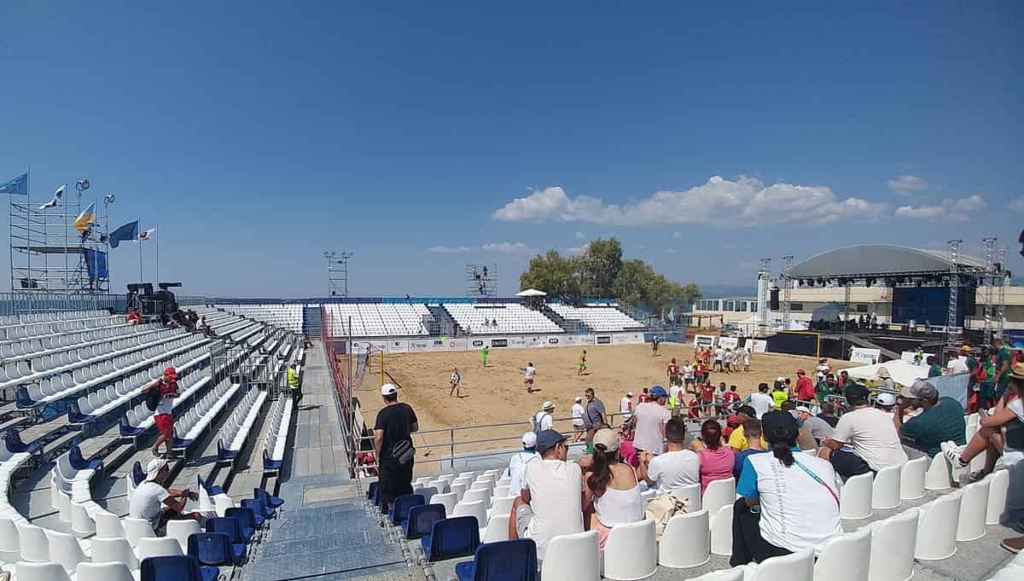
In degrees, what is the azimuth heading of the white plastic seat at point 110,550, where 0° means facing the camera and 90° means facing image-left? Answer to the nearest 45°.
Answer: approximately 225°

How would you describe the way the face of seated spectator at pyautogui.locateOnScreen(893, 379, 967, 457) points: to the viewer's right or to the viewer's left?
to the viewer's left

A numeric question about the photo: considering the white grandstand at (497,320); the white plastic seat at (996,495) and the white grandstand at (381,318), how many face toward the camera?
2

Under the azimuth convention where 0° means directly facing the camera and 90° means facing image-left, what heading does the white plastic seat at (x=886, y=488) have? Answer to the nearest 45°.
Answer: approximately 135°

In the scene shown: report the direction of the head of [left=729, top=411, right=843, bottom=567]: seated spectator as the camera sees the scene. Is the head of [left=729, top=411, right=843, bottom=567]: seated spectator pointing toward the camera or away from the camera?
away from the camera

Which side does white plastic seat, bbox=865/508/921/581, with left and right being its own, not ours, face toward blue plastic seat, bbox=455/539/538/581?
left

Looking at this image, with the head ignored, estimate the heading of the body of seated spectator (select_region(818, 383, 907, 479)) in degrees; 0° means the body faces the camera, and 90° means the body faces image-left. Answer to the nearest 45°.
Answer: approximately 135°

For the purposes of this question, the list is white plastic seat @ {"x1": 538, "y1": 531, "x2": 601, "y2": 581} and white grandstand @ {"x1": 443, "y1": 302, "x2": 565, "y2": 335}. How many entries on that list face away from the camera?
1

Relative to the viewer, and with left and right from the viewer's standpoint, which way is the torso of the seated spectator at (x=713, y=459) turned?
facing away from the viewer
